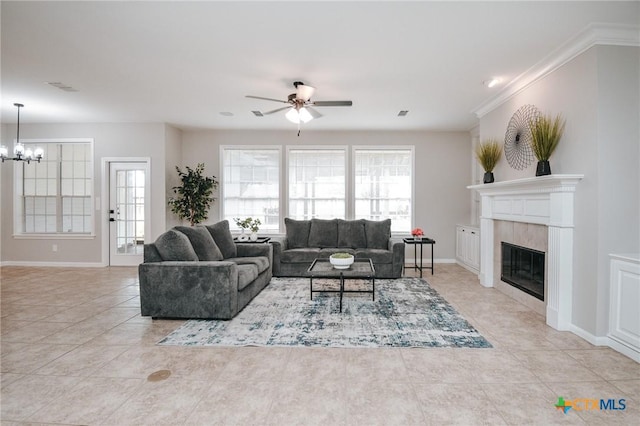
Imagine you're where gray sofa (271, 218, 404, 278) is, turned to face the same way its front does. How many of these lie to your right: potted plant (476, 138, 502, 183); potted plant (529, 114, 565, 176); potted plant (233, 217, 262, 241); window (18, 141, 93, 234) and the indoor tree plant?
3

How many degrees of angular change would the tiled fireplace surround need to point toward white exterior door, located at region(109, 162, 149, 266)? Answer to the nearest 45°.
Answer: approximately 45° to its right

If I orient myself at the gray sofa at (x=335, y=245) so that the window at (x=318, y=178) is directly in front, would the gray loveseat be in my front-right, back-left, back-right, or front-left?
back-left

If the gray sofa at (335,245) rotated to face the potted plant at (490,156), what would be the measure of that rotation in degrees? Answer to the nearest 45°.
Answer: approximately 45° to its left

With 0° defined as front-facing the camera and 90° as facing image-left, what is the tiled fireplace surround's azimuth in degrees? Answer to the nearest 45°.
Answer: approximately 45°

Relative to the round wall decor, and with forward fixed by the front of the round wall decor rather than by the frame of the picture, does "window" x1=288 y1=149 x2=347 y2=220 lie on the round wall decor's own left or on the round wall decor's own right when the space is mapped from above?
on the round wall decor's own right

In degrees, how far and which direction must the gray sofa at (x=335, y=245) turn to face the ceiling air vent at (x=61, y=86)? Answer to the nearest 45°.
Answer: approximately 45° to its right

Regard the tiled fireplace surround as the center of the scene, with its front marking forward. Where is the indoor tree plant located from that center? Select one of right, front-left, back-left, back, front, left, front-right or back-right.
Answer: front-right

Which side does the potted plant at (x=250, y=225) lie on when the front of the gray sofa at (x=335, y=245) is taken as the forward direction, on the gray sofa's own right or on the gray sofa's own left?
on the gray sofa's own right

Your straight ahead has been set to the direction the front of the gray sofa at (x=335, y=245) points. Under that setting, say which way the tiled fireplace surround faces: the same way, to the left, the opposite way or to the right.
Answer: to the right

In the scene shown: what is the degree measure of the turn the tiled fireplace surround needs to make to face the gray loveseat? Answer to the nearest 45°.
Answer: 0° — it already faces it

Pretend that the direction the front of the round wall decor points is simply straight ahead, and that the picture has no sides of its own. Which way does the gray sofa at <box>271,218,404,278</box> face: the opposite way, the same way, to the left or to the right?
to the left

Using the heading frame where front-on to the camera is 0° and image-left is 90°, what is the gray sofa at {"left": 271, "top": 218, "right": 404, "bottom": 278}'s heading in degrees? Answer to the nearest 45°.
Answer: approximately 0°
